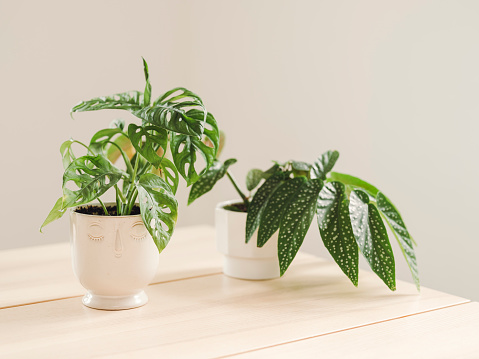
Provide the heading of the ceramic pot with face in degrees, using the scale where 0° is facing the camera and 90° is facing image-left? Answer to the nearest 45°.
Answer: approximately 0°
